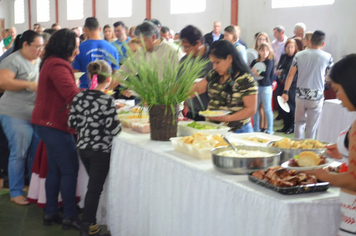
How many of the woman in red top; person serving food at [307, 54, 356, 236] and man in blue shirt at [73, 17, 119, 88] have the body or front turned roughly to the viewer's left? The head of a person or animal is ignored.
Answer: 1

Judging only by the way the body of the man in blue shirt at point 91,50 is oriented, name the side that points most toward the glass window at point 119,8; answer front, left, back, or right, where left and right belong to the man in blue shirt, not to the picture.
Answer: front

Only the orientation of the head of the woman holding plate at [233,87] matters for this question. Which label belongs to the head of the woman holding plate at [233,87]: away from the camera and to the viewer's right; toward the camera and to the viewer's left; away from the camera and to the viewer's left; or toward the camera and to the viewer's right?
toward the camera and to the viewer's left

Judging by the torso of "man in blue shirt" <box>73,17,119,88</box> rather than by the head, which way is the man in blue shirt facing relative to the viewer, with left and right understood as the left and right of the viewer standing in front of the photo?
facing away from the viewer

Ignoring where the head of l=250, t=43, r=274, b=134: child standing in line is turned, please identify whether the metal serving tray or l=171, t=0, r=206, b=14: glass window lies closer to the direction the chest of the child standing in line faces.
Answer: the metal serving tray

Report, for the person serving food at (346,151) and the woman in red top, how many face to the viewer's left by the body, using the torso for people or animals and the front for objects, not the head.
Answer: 1

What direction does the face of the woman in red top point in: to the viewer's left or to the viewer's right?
to the viewer's right

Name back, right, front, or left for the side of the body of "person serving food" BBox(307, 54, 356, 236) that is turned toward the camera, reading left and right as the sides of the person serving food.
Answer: left

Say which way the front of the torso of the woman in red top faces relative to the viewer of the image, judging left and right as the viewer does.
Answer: facing to the right of the viewer
